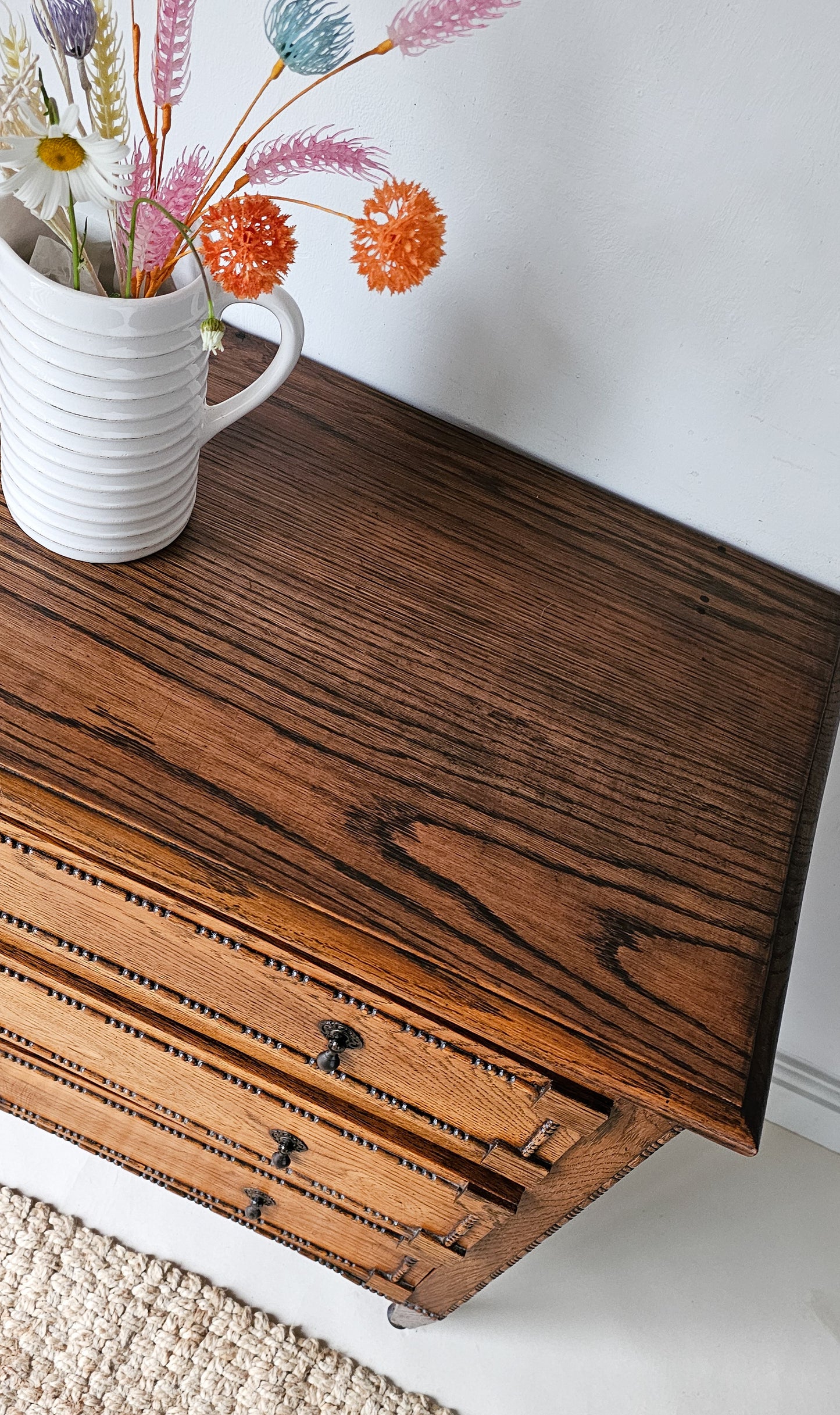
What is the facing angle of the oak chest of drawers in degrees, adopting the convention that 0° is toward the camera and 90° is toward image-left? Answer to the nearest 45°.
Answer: approximately 45°
